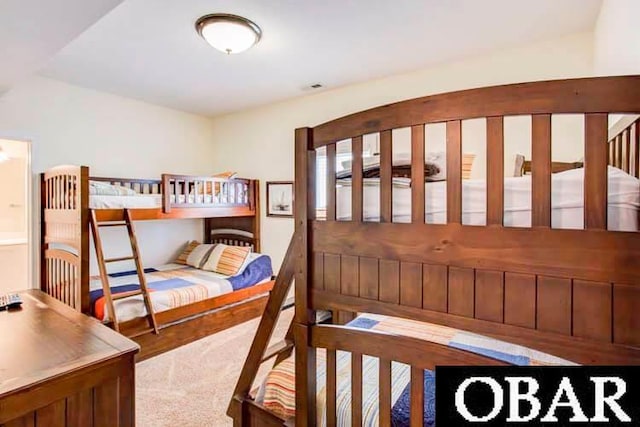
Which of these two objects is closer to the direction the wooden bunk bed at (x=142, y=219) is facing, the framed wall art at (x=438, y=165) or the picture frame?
the framed wall art

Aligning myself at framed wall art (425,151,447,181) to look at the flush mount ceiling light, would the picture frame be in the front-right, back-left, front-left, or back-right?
front-right

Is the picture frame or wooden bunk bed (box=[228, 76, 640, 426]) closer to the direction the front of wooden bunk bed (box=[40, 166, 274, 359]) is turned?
the wooden bunk bed
